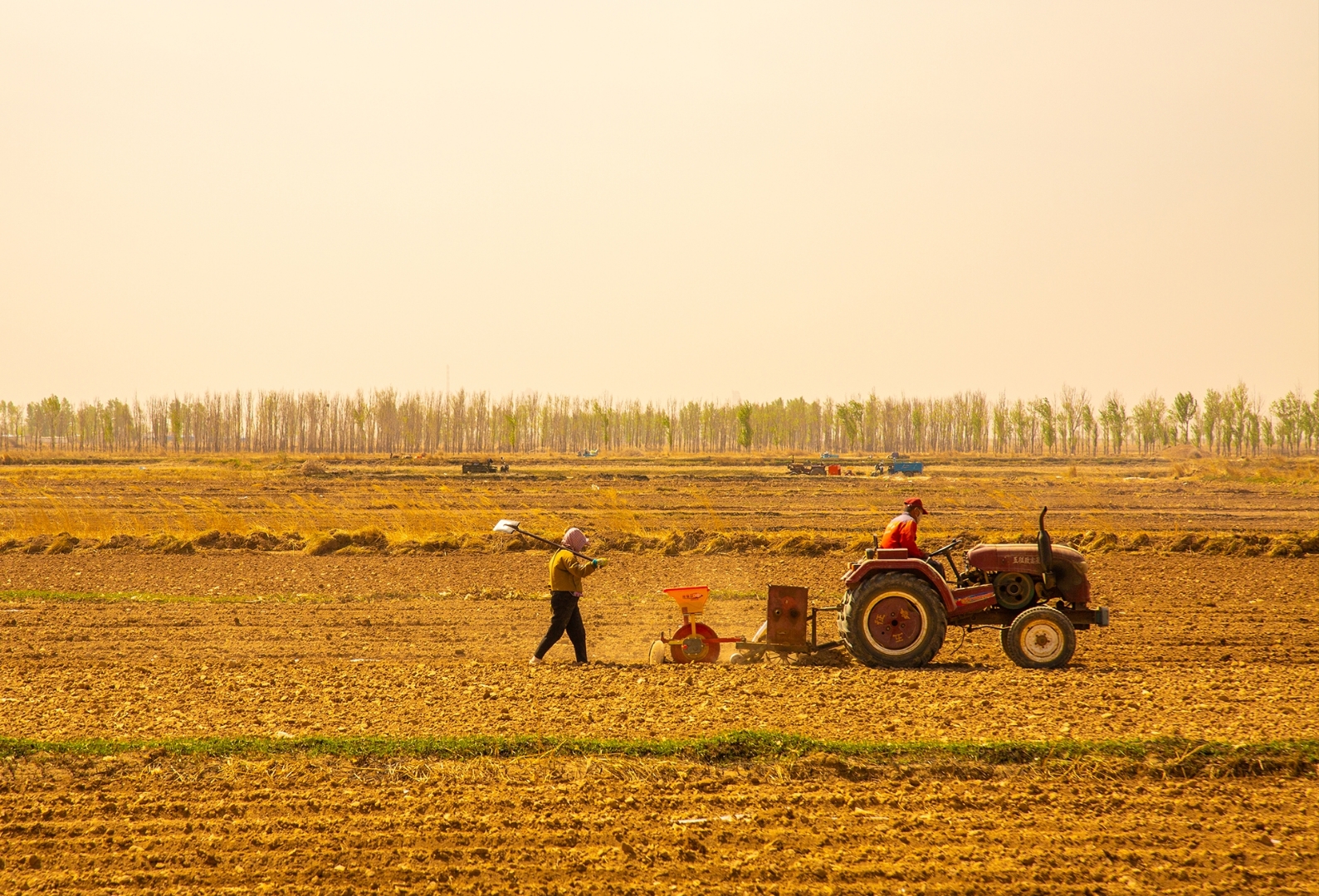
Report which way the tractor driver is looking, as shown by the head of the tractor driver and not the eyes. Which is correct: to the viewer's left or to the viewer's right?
to the viewer's right

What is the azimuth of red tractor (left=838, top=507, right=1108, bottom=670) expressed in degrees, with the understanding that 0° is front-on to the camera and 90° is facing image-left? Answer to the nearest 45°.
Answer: approximately 270°

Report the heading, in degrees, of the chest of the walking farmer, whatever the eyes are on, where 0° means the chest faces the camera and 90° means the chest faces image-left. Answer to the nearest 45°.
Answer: approximately 270°

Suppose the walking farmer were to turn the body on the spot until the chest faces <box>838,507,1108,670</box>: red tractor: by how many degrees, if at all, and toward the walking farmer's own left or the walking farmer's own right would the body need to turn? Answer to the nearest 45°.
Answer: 0° — they already face it

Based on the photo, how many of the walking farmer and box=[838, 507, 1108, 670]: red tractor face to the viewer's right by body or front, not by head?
2

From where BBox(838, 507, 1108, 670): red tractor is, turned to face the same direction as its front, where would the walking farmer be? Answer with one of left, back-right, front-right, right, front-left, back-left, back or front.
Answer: back
